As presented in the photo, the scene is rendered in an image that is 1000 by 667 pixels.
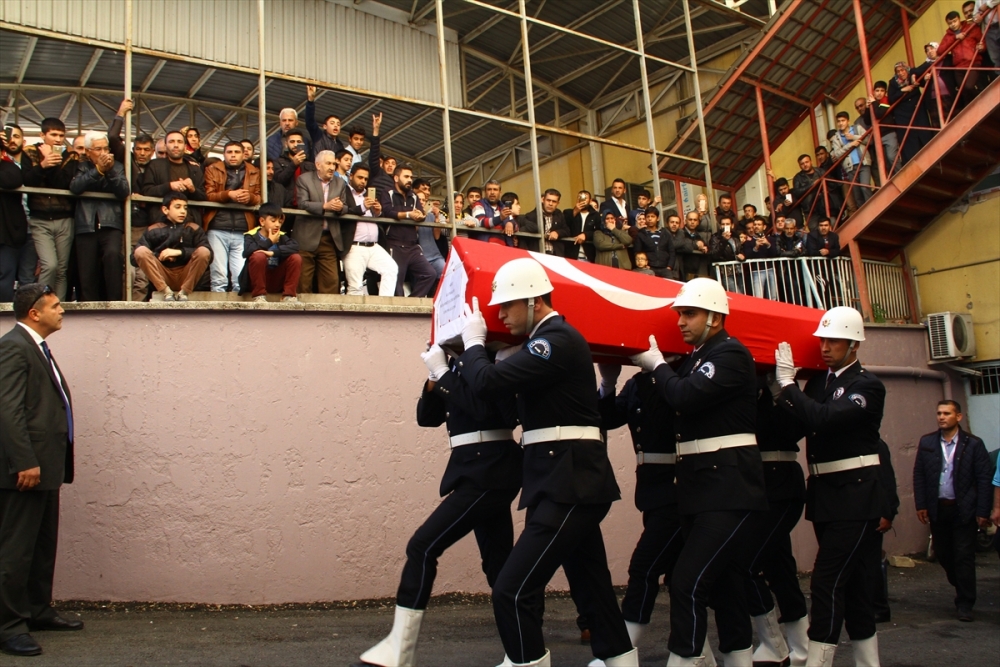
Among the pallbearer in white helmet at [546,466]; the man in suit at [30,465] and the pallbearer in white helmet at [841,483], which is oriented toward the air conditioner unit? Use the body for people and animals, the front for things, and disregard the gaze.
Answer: the man in suit

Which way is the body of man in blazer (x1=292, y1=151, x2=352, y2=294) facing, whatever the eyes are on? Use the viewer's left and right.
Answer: facing the viewer and to the right of the viewer

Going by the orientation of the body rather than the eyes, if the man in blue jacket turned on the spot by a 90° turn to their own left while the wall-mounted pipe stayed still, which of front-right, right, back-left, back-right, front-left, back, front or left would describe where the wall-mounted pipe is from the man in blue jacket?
left

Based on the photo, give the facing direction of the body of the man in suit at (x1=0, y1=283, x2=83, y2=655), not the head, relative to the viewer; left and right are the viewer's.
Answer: facing to the right of the viewer

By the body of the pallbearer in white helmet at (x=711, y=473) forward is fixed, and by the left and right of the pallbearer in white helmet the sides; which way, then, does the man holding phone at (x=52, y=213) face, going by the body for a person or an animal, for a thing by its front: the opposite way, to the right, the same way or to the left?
to the left

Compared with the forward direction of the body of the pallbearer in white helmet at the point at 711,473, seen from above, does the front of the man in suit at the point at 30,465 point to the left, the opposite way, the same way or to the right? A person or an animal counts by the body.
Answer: the opposite way

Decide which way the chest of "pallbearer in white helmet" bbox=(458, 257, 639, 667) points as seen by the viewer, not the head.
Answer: to the viewer's left

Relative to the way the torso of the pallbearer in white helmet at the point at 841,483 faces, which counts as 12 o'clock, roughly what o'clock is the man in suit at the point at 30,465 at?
The man in suit is roughly at 1 o'clock from the pallbearer in white helmet.

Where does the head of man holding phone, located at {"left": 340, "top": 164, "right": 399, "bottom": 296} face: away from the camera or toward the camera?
toward the camera

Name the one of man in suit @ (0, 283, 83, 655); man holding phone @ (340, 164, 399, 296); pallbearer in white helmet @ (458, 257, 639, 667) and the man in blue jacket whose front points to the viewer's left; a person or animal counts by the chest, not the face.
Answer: the pallbearer in white helmet

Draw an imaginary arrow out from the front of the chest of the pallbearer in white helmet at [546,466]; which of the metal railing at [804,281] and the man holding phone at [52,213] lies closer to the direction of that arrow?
the man holding phone

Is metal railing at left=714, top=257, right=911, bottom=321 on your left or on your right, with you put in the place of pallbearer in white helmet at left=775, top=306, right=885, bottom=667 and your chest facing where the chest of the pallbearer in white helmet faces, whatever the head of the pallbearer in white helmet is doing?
on your right

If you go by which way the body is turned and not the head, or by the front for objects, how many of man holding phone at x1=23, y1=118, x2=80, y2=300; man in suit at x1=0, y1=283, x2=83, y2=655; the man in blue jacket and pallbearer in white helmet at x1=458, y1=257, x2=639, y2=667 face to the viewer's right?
1

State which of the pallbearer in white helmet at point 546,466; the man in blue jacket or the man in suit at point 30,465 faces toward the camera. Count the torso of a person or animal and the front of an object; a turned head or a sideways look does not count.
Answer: the man in blue jacket

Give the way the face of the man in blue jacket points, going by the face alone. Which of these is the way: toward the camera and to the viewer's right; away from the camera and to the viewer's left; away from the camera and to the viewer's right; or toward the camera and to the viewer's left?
toward the camera and to the viewer's left

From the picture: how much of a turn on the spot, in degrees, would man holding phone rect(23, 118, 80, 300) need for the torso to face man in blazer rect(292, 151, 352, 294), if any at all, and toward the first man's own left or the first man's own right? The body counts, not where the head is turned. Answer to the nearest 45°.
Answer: approximately 90° to the first man's own left

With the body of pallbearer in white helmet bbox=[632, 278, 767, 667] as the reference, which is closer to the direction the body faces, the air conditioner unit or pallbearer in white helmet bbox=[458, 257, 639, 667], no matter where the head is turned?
the pallbearer in white helmet

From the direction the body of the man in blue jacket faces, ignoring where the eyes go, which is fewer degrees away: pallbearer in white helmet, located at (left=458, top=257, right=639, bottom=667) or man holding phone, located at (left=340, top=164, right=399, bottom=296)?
the pallbearer in white helmet

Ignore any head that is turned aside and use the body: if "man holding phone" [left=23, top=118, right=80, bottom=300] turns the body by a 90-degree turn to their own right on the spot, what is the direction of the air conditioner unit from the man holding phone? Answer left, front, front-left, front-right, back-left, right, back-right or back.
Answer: back

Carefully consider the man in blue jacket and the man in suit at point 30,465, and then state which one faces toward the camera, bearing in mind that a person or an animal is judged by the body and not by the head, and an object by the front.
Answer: the man in blue jacket
